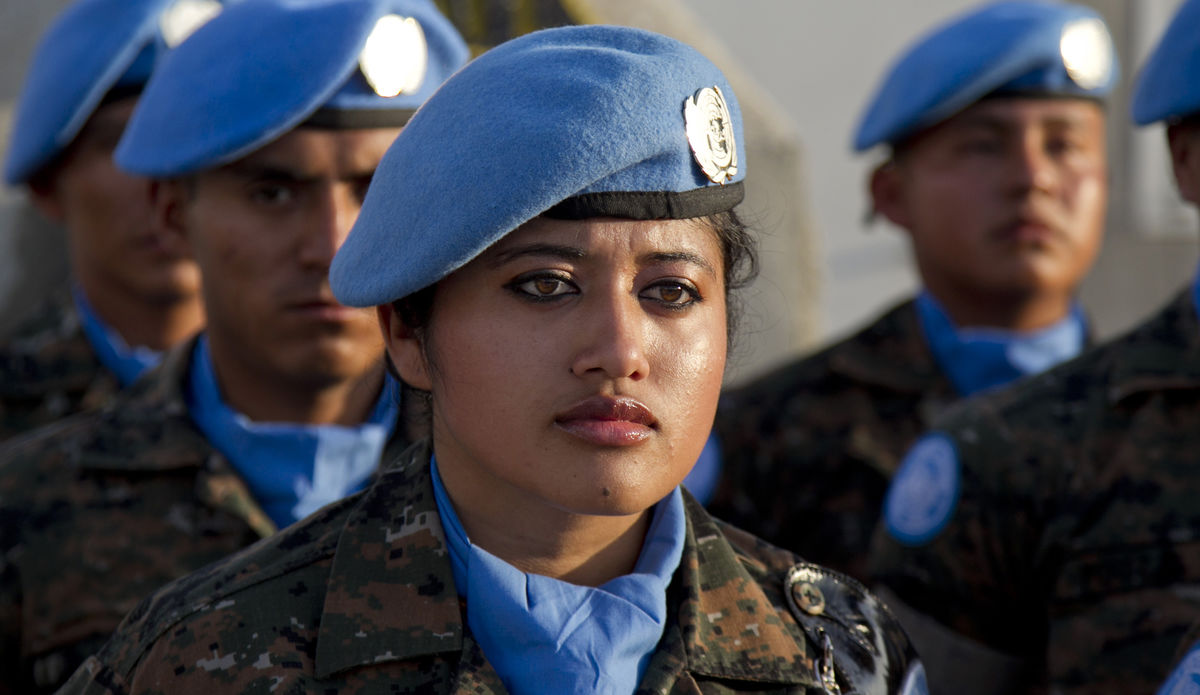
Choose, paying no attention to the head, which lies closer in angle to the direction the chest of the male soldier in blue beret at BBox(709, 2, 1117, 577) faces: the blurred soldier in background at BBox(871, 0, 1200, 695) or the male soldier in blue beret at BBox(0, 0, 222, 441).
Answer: the blurred soldier in background

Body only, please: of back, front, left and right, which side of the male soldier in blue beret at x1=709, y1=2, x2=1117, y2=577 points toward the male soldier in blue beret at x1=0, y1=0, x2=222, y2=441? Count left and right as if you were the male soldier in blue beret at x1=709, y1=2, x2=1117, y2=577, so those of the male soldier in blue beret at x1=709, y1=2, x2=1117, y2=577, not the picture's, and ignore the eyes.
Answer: right

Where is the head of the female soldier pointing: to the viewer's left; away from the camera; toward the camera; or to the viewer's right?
toward the camera

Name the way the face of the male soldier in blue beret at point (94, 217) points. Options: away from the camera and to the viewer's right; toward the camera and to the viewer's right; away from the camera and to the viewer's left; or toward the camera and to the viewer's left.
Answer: toward the camera and to the viewer's right

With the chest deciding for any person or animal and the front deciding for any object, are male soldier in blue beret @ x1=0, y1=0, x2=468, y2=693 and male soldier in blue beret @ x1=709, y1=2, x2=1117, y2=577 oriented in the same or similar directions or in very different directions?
same or similar directions

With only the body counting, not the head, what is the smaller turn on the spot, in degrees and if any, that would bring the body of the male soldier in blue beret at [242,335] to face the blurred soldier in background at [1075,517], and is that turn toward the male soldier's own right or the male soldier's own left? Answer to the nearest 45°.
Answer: approximately 45° to the male soldier's own left

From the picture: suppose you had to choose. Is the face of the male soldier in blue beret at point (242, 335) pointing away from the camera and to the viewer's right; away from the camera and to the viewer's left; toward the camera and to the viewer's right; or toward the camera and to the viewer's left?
toward the camera and to the viewer's right

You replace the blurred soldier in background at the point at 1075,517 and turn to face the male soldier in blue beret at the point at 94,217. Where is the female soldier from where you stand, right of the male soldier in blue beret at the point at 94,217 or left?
left

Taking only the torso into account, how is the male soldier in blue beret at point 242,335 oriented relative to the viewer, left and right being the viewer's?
facing the viewer and to the right of the viewer

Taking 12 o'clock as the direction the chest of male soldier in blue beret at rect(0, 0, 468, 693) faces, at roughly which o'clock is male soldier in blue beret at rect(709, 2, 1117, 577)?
male soldier in blue beret at rect(709, 2, 1117, 577) is roughly at 10 o'clock from male soldier in blue beret at rect(0, 0, 468, 693).

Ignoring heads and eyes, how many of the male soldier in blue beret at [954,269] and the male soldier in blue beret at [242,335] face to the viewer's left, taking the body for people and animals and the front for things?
0

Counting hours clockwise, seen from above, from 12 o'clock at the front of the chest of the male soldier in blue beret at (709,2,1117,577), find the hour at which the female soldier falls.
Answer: The female soldier is roughly at 2 o'clock from the male soldier in blue beret.

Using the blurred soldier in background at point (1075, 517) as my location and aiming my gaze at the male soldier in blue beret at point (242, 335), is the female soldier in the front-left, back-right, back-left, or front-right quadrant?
front-left
